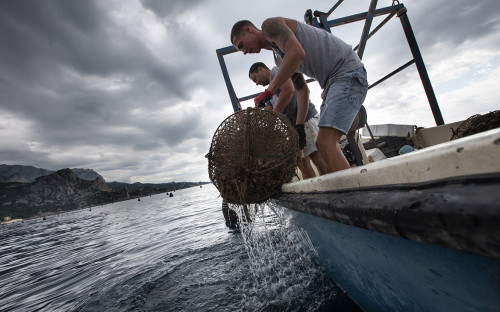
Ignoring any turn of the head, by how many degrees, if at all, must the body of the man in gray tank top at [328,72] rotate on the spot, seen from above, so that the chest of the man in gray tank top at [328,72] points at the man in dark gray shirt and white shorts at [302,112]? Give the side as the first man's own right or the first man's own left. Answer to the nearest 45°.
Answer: approximately 90° to the first man's own right

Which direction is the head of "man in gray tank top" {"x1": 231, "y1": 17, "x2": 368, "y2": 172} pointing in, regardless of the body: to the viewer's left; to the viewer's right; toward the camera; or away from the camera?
to the viewer's left

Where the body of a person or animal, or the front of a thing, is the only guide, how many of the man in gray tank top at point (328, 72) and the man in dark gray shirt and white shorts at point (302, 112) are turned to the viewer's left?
2

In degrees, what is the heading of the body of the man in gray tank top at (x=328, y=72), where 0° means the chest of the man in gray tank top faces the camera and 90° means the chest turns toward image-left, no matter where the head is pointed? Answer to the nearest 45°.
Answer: approximately 90°

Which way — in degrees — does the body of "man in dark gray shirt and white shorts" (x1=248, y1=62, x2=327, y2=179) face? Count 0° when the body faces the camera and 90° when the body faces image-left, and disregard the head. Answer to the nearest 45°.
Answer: approximately 90°

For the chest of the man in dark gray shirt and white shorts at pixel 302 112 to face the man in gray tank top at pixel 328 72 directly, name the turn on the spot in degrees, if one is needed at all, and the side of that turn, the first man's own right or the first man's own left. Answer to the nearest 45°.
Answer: approximately 90° to the first man's own left
